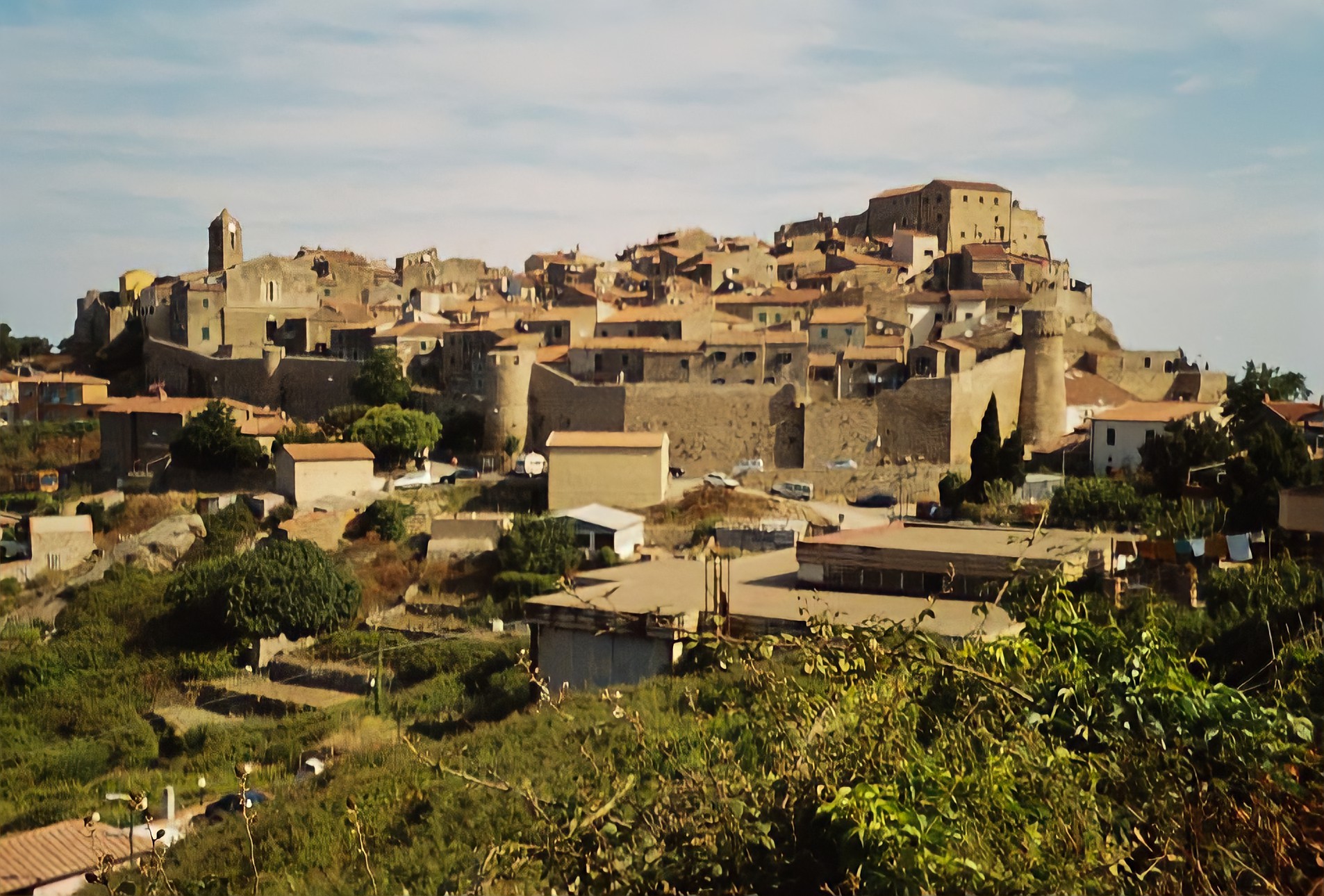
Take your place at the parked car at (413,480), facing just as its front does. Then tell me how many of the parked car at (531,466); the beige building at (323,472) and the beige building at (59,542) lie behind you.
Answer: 1

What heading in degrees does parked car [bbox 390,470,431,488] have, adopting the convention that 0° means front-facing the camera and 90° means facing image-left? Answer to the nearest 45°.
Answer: approximately 90°

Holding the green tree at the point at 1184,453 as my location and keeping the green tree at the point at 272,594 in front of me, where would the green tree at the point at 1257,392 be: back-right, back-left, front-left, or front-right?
back-right
